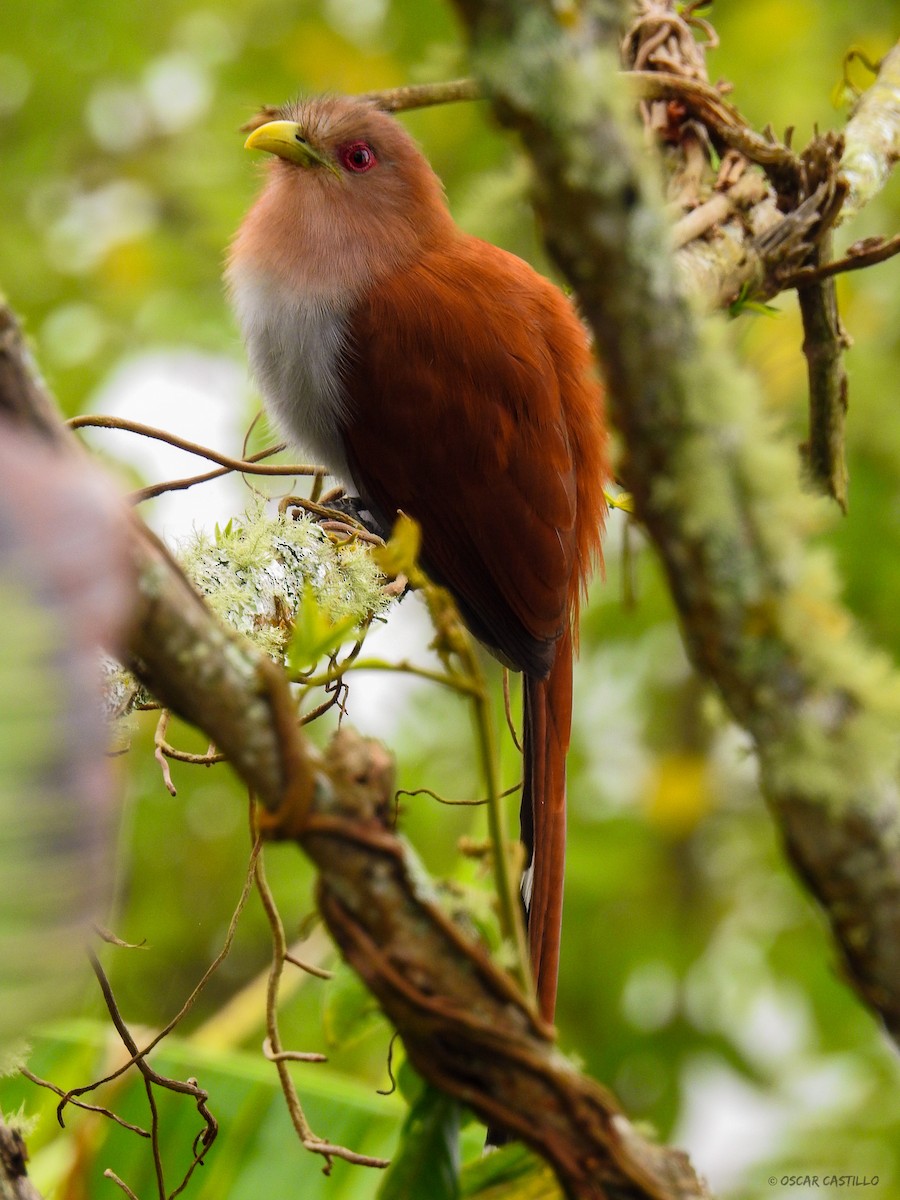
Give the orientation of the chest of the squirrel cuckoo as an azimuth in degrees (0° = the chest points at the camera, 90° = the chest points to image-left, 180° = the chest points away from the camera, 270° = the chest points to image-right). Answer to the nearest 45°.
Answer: approximately 90°
